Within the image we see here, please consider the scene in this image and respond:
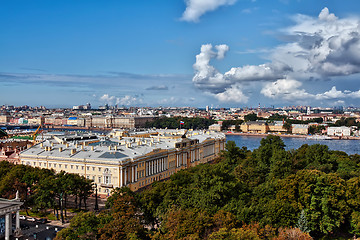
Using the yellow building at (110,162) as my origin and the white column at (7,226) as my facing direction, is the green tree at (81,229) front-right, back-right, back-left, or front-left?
front-left

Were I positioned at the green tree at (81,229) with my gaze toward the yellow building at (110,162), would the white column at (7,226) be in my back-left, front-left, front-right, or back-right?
front-left
